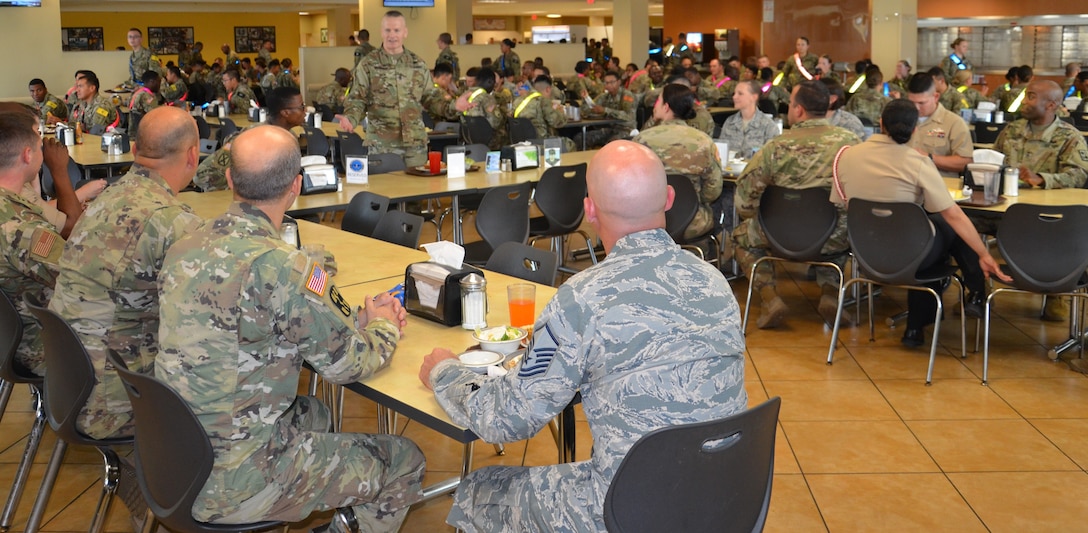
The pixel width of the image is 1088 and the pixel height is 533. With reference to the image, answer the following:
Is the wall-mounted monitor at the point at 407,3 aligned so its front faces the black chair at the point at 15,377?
yes

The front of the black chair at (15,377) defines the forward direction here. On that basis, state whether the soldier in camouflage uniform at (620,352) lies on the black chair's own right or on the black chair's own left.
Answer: on the black chair's own right

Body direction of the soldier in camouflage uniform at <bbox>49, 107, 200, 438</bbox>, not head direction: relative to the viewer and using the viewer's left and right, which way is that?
facing away from the viewer and to the right of the viewer

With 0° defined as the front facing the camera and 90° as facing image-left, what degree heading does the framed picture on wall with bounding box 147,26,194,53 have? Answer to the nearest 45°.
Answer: approximately 0°

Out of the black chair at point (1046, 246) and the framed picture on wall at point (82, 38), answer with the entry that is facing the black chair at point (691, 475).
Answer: the framed picture on wall

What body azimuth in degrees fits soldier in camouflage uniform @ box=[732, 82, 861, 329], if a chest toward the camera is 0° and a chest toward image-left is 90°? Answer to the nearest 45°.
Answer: approximately 180°

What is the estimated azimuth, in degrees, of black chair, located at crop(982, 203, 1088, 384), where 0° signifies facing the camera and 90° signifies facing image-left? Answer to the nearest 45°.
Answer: approximately 180°

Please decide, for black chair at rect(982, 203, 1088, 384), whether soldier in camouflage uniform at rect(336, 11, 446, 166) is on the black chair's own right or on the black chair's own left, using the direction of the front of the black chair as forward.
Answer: on the black chair's own left

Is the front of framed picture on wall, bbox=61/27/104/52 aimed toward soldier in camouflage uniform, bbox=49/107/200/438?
yes
